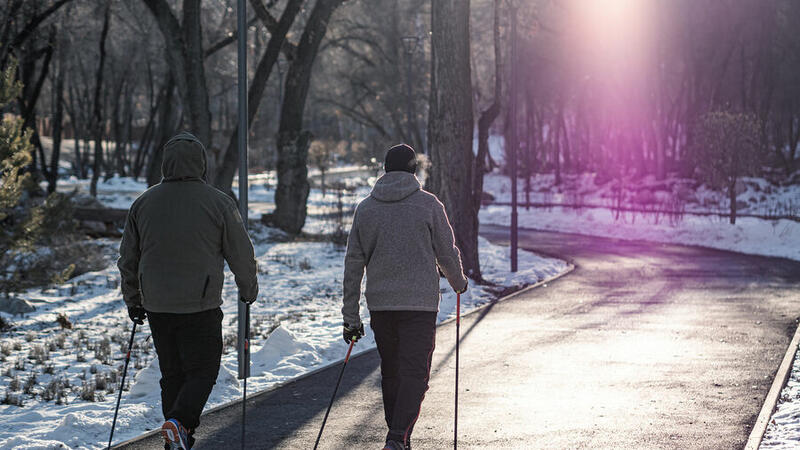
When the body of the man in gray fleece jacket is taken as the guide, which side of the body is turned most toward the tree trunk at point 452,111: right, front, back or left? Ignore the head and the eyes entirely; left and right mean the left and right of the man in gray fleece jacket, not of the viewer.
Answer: front

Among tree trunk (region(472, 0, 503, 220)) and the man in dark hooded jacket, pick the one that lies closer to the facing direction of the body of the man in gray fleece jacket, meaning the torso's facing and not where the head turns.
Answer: the tree trunk

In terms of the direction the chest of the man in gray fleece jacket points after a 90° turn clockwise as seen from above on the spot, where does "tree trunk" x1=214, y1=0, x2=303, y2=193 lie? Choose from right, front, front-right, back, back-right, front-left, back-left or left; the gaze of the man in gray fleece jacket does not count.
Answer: left

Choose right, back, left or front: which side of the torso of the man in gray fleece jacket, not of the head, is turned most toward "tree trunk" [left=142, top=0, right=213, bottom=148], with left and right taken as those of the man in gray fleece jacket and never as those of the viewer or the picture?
front

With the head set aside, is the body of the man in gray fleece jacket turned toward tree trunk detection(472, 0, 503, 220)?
yes

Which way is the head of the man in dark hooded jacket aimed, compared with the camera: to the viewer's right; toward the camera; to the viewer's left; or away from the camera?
away from the camera

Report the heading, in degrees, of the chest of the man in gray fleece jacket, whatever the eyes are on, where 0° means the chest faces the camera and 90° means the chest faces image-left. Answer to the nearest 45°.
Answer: approximately 180°

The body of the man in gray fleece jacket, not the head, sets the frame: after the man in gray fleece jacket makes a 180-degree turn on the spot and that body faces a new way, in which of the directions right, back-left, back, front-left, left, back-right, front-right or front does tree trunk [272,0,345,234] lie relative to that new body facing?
back

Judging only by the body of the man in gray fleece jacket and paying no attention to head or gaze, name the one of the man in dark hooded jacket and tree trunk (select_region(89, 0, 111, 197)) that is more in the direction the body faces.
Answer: the tree trunk
